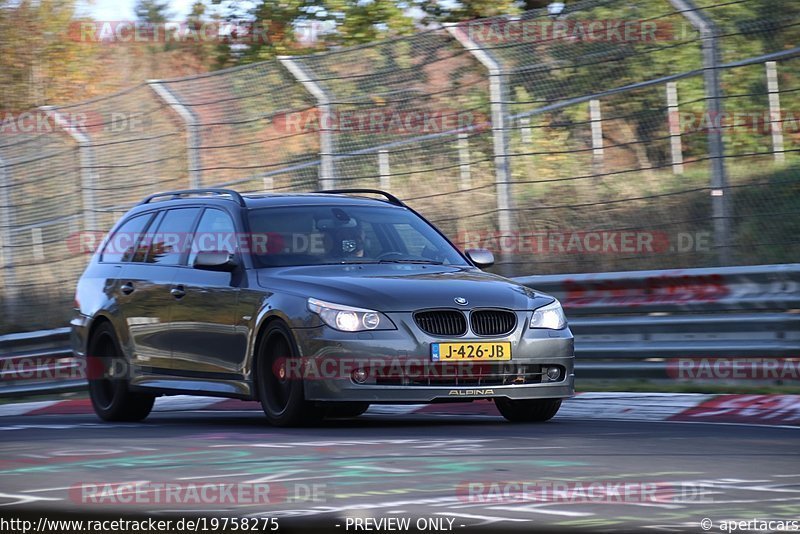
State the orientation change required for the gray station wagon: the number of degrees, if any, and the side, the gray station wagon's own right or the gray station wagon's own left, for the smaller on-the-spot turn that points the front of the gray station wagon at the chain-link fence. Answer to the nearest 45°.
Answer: approximately 90° to the gray station wagon's own left

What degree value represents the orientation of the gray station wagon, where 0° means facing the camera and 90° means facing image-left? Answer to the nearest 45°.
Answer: approximately 315°

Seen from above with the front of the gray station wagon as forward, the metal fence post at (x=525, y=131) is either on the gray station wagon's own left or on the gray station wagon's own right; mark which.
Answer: on the gray station wagon's own left
